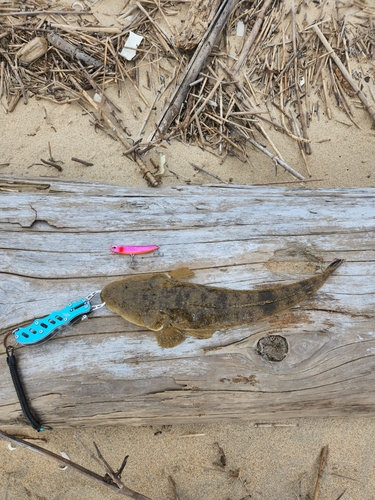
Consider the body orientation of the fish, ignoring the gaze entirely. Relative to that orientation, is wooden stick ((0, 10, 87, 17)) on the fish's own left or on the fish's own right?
on the fish's own right

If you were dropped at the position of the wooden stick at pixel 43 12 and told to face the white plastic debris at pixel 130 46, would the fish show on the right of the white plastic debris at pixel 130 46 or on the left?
right

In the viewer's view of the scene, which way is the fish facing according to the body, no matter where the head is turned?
to the viewer's left

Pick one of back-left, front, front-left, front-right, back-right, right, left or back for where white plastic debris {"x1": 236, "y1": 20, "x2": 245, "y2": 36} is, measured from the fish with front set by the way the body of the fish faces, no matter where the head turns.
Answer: right

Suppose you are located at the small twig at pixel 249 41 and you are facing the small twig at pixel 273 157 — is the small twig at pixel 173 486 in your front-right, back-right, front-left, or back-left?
front-right

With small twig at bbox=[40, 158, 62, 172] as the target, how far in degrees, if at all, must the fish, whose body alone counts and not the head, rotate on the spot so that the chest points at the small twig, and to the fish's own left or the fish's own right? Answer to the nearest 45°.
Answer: approximately 45° to the fish's own right

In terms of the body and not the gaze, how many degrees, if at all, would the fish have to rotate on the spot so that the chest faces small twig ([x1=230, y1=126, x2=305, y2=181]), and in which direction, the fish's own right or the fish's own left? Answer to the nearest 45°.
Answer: approximately 90° to the fish's own right
